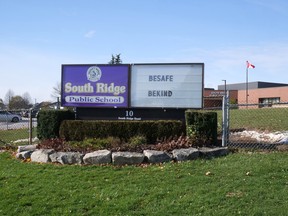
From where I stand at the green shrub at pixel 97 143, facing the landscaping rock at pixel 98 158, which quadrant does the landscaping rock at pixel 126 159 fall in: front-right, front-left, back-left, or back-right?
front-left

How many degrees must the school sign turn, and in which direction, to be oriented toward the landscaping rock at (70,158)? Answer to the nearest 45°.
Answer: approximately 45° to its right

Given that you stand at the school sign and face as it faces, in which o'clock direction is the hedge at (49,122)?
The hedge is roughly at 3 o'clock from the school sign.

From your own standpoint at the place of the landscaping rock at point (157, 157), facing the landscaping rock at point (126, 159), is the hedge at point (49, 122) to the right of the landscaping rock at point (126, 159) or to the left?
right

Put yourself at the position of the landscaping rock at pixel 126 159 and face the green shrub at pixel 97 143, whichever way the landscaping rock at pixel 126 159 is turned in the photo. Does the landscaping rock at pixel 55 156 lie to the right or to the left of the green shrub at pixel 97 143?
left

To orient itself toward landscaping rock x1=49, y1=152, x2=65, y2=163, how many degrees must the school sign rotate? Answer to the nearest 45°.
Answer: approximately 45° to its right

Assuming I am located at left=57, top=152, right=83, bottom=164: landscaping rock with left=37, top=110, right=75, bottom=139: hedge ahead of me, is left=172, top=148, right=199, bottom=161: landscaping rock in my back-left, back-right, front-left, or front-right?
back-right

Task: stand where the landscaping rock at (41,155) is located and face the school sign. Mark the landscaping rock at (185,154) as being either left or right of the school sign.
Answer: right

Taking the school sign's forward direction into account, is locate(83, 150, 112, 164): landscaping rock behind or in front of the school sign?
in front

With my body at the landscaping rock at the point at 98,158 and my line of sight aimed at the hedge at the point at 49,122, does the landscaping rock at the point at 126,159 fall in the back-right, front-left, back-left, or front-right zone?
back-right

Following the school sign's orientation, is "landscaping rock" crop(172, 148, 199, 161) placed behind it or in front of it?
in front

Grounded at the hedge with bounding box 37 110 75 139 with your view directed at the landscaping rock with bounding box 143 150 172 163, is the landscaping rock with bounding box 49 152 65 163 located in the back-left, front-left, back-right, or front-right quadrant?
front-right

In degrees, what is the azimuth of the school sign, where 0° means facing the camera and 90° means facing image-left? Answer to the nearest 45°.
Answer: approximately 0°

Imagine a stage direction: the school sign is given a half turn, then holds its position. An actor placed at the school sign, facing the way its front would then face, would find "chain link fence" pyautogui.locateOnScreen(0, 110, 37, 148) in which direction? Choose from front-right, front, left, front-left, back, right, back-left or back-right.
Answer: front-left

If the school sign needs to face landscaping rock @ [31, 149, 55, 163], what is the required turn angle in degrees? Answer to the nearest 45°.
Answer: approximately 45° to its right
